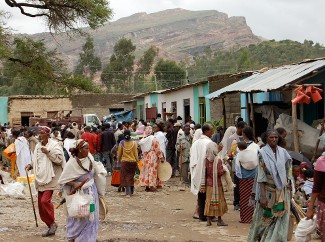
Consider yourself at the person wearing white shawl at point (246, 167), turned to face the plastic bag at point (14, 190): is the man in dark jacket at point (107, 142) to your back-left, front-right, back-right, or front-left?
front-right

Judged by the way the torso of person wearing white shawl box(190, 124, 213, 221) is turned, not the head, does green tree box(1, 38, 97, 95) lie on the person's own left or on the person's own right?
on the person's own left

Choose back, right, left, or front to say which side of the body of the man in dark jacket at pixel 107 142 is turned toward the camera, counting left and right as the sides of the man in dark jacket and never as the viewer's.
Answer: back

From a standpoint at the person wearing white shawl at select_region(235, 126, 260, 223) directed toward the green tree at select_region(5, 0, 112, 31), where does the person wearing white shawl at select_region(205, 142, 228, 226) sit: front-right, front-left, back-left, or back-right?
front-left

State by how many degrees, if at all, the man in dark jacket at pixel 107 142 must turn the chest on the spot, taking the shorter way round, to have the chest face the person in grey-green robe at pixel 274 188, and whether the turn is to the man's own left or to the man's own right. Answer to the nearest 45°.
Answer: approximately 180°
